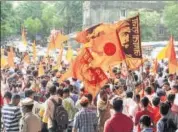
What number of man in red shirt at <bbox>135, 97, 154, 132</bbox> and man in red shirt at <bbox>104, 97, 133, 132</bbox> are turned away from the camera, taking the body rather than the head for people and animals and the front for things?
2

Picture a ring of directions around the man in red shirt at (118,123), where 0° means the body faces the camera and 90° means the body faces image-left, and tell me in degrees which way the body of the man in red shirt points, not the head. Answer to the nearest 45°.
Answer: approximately 180°

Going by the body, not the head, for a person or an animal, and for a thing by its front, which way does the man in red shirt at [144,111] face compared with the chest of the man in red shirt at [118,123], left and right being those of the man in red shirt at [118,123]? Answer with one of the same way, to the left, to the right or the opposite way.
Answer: the same way

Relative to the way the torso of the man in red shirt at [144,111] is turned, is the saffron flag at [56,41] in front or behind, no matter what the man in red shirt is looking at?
in front

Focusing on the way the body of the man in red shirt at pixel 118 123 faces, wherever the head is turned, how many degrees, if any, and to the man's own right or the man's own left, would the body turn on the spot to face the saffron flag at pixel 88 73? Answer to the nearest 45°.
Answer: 0° — they already face it

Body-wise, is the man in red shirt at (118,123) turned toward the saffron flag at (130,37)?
yes

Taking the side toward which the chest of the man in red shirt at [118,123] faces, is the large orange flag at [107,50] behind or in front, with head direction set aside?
in front

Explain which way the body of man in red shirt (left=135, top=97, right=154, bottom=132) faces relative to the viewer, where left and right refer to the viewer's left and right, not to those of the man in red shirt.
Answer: facing away from the viewer
